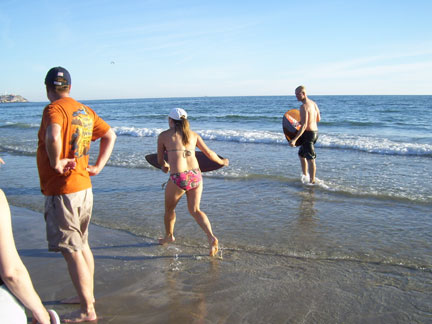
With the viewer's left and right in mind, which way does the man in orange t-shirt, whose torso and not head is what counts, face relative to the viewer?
facing away from the viewer and to the left of the viewer

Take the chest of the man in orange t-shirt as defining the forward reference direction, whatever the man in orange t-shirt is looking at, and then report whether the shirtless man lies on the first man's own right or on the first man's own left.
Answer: on the first man's own right

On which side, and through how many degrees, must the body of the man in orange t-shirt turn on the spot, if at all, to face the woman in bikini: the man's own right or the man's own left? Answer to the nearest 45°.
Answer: approximately 90° to the man's own right
